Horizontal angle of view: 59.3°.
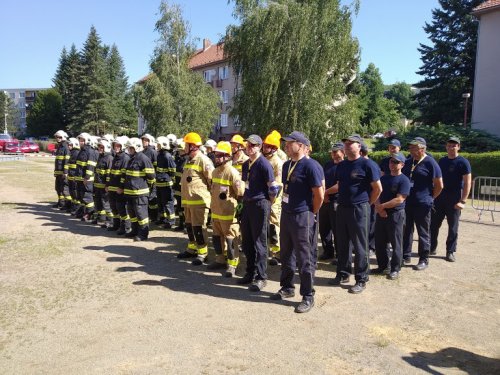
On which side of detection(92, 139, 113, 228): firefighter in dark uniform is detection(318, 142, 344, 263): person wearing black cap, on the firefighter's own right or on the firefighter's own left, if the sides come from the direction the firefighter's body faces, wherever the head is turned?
on the firefighter's own left

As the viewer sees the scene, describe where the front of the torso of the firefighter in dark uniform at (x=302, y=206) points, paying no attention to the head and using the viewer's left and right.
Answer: facing the viewer and to the left of the viewer

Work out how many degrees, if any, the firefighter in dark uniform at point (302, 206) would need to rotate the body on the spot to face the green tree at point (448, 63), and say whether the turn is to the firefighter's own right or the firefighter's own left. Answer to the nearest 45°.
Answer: approximately 135° to the firefighter's own right

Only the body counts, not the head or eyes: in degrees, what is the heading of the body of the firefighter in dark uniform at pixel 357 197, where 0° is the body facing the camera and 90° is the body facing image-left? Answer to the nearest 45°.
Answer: approximately 45°

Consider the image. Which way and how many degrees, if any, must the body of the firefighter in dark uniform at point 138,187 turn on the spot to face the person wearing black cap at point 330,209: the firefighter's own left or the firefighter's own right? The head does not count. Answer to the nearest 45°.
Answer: approximately 90° to the firefighter's own left

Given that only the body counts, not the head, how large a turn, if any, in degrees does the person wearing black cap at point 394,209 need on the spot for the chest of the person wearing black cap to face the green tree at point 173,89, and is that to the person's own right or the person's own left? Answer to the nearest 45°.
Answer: approximately 90° to the person's own right

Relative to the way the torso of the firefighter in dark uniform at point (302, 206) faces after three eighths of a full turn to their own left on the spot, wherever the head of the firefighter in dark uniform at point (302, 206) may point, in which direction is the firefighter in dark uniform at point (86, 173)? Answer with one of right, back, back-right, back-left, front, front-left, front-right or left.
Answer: back-left

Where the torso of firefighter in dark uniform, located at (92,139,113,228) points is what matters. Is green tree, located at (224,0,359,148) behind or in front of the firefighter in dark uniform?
behind

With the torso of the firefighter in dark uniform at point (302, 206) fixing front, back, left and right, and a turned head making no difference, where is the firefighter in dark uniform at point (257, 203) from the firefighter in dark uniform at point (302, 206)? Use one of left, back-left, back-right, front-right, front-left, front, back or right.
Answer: right

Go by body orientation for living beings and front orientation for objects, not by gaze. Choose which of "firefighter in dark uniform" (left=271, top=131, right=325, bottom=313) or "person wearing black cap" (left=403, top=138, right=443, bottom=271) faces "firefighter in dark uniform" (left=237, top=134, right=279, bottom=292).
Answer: the person wearing black cap

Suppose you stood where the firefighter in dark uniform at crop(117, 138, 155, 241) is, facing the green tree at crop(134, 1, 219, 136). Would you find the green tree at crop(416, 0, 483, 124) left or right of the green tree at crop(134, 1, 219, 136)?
right

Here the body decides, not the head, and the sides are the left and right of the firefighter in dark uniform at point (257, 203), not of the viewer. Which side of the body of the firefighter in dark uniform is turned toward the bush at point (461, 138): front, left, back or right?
back

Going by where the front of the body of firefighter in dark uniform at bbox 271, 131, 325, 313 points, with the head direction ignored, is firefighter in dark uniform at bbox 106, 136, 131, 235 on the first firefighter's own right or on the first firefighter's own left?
on the first firefighter's own right

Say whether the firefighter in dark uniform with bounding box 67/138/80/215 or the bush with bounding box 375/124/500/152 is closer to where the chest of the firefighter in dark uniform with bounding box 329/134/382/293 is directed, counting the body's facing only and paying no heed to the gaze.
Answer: the firefighter in dark uniform

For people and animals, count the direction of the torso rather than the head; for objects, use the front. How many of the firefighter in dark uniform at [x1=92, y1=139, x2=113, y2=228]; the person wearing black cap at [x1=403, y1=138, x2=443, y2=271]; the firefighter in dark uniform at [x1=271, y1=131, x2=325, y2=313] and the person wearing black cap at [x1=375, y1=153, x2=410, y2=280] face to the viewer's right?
0

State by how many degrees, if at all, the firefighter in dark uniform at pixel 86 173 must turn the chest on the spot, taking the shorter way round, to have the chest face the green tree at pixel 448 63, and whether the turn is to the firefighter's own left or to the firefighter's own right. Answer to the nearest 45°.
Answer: approximately 180°

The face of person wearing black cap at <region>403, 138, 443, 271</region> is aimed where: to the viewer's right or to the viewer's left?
to the viewer's left
